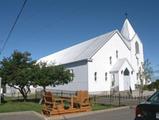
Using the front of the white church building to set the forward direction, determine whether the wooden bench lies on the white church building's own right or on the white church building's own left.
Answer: on the white church building's own right

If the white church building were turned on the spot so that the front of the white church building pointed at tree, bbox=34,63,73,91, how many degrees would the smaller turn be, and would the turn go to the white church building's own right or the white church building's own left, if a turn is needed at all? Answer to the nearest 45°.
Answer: approximately 45° to the white church building's own right

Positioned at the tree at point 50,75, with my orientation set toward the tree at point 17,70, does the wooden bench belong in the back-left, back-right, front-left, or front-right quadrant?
back-left

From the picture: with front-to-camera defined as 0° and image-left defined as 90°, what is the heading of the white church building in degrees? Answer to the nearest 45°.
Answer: approximately 315°
